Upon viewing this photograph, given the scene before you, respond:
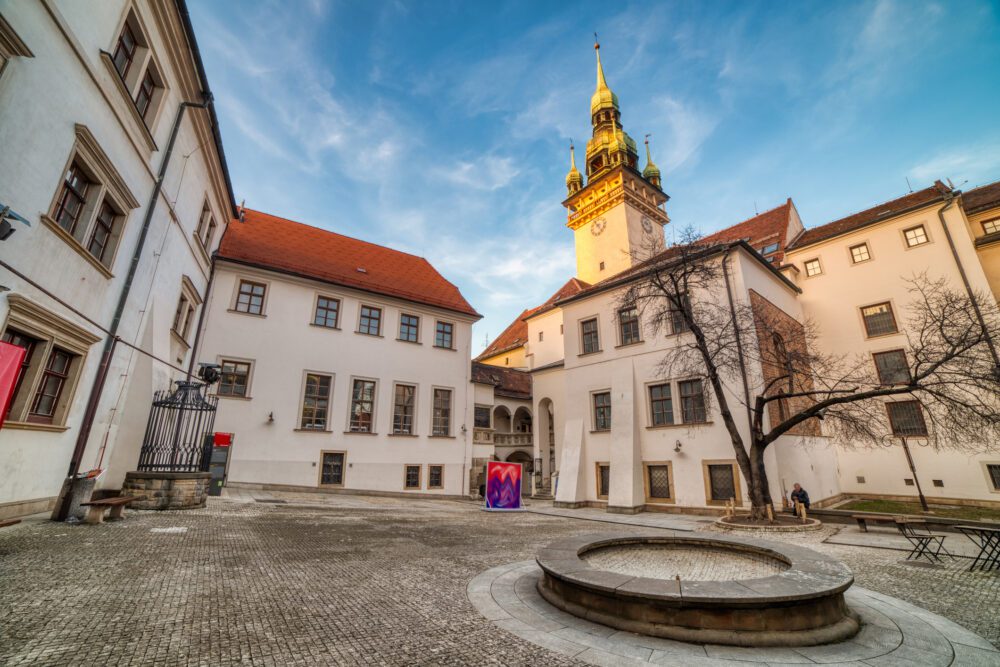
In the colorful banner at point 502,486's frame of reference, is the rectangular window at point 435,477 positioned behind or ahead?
behind

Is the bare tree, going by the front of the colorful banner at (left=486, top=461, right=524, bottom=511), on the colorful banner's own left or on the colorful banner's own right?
on the colorful banner's own left

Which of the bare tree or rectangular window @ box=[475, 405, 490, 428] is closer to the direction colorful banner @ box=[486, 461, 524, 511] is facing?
the bare tree

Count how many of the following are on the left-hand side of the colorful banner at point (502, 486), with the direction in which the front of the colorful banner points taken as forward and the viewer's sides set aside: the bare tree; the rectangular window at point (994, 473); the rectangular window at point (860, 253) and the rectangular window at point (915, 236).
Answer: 4

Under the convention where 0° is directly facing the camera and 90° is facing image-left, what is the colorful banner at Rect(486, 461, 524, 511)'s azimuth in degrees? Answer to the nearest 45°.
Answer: approximately 0°

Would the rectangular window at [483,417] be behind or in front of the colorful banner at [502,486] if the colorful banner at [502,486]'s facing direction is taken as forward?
behind

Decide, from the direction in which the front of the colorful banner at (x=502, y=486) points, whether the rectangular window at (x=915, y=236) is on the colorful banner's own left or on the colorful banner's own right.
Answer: on the colorful banner's own left

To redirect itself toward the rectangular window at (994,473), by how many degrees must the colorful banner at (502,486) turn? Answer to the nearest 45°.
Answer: approximately 90° to its left

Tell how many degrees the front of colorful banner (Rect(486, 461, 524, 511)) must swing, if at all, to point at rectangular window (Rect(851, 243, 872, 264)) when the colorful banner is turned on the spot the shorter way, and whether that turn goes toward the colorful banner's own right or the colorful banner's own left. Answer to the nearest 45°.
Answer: approximately 90° to the colorful banner's own left

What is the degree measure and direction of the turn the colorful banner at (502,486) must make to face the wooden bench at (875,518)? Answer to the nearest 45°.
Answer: approximately 45° to its left

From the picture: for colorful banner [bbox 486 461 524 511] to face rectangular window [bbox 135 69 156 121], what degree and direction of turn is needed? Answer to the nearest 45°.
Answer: approximately 45° to its right
